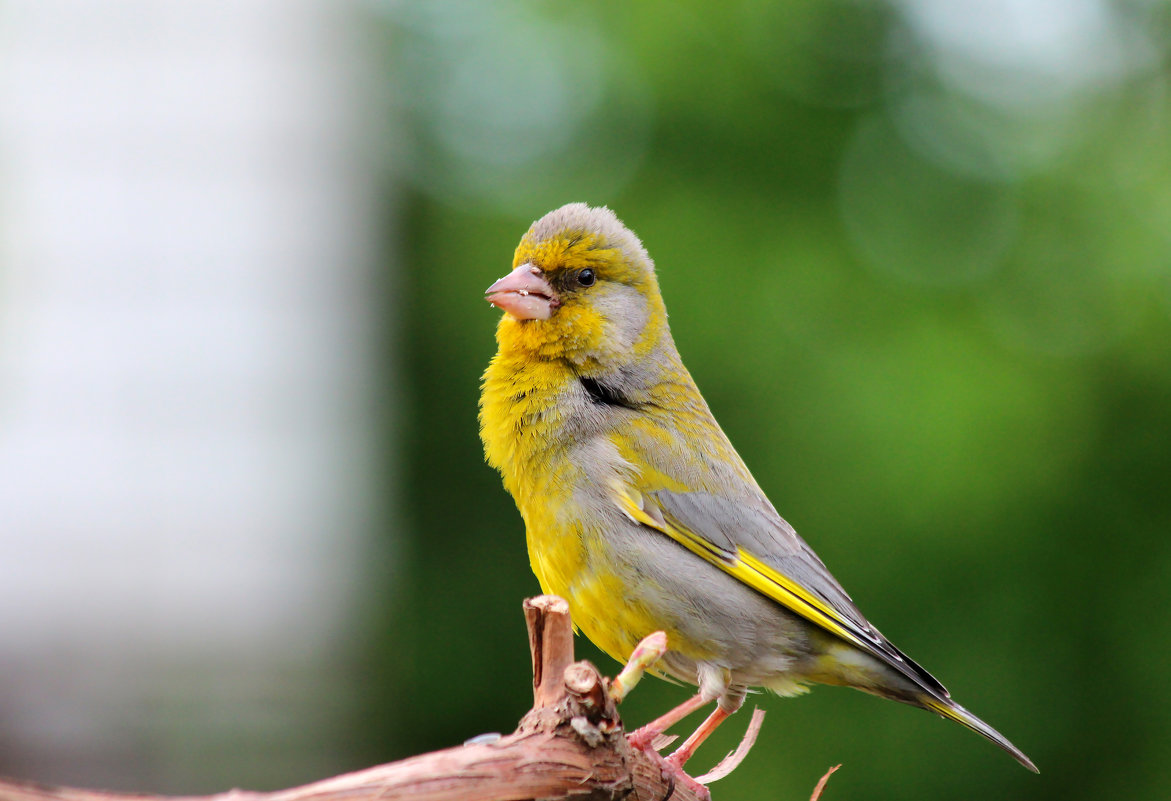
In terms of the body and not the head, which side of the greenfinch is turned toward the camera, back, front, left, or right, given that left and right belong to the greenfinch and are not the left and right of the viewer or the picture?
left
